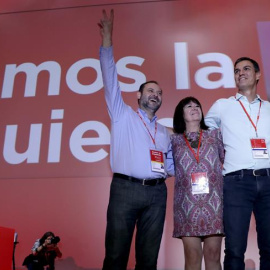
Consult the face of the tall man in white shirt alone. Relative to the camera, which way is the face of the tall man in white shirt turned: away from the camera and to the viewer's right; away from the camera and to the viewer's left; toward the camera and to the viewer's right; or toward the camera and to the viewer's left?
toward the camera and to the viewer's left

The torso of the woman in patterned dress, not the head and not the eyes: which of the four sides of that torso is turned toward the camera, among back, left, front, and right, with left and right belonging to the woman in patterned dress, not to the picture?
front
